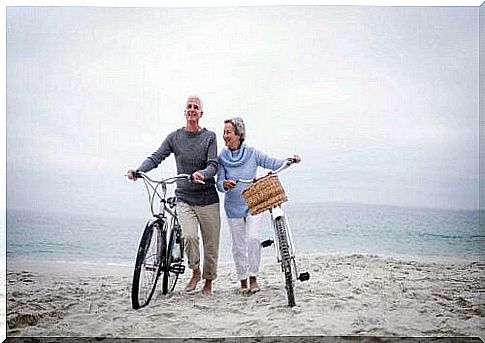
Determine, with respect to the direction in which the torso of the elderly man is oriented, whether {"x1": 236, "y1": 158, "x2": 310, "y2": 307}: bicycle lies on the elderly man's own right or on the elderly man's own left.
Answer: on the elderly man's own left

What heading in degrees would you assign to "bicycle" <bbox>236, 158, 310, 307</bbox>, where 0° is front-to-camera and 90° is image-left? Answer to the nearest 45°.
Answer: approximately 0°

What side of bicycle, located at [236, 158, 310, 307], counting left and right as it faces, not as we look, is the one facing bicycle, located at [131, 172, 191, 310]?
right

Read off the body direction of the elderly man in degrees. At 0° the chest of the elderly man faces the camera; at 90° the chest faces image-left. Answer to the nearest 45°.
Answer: approximately 0°

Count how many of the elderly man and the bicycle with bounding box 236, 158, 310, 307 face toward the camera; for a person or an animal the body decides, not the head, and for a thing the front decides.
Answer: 2

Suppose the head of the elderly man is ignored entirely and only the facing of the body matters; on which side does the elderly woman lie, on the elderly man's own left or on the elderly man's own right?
on the elderly man's own left
